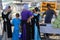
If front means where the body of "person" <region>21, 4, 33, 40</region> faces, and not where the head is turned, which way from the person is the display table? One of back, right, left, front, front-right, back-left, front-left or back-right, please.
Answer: right

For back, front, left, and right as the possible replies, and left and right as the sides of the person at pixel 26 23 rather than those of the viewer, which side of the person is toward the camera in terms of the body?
back

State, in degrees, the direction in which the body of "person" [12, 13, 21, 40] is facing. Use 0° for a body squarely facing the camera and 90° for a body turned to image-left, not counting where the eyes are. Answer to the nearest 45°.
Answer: approximately 180°

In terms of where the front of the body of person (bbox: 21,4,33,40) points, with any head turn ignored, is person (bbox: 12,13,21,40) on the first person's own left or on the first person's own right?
on the first person's own left

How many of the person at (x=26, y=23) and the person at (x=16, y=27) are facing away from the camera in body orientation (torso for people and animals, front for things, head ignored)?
2
